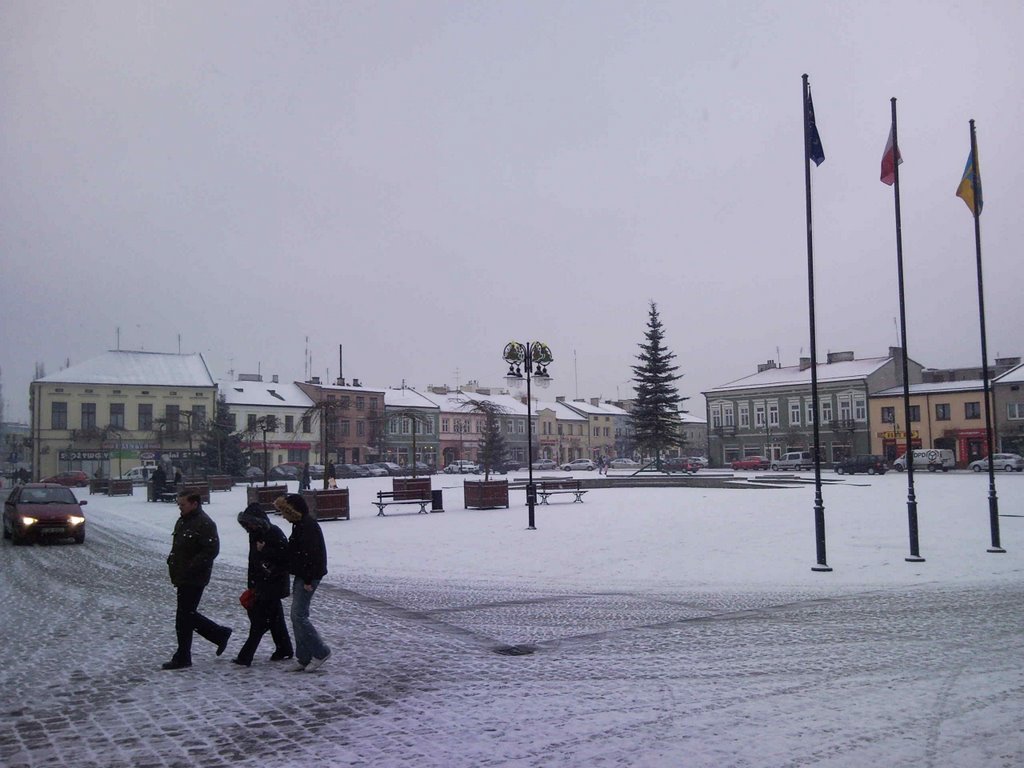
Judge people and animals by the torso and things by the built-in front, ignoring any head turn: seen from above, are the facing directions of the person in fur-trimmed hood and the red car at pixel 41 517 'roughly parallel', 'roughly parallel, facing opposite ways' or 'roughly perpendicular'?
roughly perpendicular

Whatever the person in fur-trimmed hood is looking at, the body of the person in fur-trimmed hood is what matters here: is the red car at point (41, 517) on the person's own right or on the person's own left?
on the person's own right

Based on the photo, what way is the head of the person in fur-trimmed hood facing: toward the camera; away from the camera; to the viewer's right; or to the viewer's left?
to the viewer's left

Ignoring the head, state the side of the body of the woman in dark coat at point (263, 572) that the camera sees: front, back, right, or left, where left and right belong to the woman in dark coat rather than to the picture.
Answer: left

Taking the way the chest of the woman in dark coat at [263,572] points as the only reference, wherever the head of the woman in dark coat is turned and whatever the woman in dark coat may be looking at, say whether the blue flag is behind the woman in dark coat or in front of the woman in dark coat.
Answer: behind

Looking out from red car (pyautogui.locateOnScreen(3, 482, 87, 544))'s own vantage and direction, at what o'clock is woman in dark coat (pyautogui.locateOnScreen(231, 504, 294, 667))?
The woman in dark coat is roughly at 12 o'clock from the red car.

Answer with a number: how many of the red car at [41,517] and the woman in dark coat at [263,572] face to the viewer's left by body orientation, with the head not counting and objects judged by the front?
1

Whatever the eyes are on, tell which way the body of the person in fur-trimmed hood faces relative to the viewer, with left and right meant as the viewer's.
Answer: facing to the left of the viewer

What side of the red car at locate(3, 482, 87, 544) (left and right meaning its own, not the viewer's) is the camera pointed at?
front

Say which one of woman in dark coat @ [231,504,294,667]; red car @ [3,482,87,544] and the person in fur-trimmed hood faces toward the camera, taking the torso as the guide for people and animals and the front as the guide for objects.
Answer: the red car

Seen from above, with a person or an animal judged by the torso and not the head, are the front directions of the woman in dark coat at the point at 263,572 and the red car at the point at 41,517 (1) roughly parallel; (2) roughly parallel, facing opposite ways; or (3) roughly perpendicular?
roughly perpendicular

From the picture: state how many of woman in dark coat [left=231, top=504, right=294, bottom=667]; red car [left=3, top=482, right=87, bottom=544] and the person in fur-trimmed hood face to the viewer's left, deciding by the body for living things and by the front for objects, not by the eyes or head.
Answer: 2
